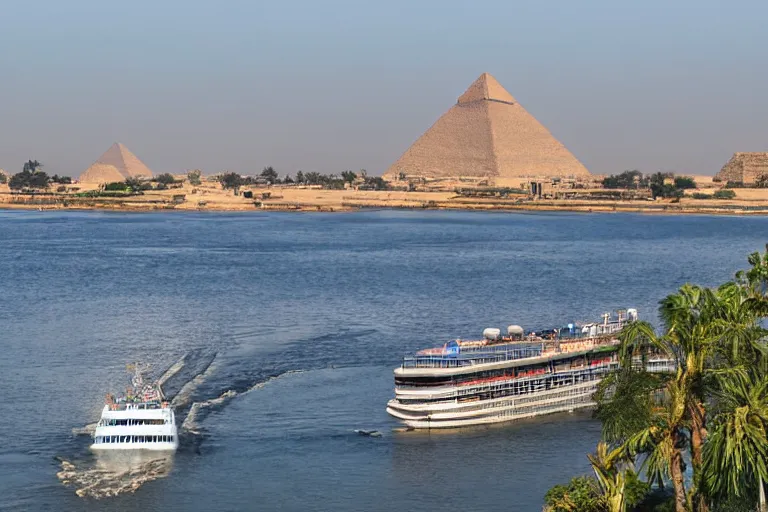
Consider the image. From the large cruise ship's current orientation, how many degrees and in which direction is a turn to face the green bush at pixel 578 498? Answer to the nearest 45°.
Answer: approximately 45° to its left

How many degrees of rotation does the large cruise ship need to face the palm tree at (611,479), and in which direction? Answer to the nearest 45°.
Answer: approximately 45° to its left

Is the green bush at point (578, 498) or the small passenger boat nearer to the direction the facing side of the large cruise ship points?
the small passenger boat

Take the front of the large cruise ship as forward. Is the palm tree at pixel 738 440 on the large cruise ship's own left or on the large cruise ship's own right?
on the large cruise ship's own left

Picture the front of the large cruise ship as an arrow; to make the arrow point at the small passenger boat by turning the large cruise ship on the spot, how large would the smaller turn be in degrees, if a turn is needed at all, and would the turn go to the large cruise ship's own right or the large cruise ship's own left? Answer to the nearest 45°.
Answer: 0° — it already faces it

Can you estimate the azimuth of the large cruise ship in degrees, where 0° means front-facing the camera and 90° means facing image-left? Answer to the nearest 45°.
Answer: approximately 45°
